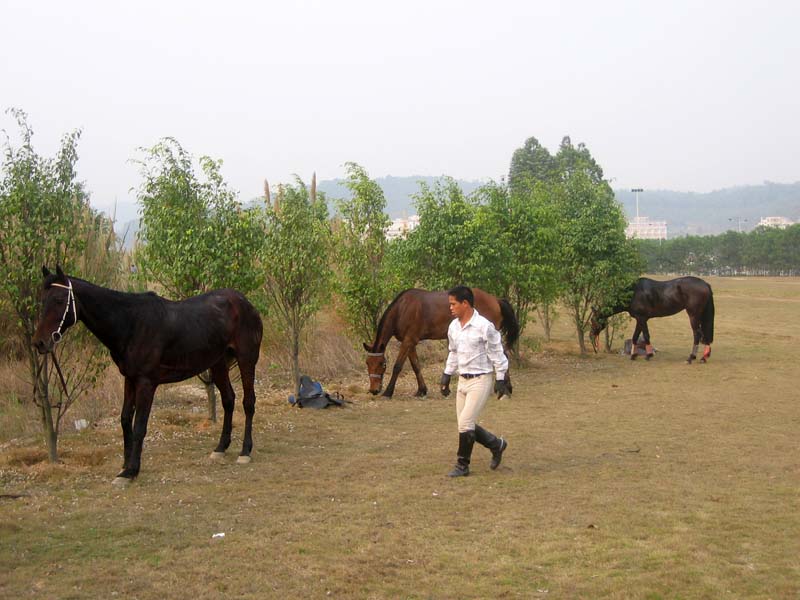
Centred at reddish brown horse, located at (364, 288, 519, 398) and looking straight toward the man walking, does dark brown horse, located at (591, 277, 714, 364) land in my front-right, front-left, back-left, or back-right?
back-left

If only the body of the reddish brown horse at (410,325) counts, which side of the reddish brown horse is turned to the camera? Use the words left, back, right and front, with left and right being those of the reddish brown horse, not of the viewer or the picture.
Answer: left

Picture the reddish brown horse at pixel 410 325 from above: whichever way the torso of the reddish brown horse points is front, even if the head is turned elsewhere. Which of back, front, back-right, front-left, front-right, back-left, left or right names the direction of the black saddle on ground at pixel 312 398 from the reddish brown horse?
front-left

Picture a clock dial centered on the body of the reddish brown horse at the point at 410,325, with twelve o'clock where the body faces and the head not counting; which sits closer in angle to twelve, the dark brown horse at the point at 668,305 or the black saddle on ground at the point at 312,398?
the black saddle on ground

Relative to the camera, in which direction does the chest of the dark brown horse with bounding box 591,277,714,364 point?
to the viewer's left

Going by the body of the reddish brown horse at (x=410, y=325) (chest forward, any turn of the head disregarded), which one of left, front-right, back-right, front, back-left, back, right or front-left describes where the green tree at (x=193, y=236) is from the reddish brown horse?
front-left

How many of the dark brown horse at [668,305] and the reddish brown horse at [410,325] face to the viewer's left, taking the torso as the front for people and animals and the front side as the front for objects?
2

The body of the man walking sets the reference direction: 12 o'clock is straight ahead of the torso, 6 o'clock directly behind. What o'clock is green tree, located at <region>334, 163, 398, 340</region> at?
The green tree is roughly at 4 o'clock from the man walking.

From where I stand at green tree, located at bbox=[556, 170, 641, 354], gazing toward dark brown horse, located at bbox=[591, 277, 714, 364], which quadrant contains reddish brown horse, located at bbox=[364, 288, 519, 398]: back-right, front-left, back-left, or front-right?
back-right

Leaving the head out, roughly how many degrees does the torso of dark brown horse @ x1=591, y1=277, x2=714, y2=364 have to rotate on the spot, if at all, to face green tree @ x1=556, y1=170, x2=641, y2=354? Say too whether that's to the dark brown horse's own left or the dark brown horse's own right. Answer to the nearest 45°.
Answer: approximately 45° to the dark brown horse's own left

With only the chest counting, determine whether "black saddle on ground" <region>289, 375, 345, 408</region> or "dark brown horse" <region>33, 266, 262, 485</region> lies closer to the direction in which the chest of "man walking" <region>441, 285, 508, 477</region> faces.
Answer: the dark brown horse

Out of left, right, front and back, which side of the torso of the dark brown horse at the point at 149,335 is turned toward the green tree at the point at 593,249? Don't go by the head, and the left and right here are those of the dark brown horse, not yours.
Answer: back

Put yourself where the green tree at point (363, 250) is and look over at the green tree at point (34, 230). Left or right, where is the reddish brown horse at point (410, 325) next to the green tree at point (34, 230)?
left
